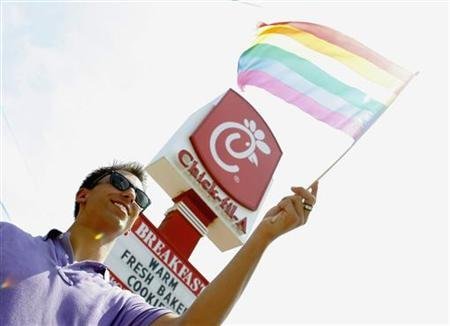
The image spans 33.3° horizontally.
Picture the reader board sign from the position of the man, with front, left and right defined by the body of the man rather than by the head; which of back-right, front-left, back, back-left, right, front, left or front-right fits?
back-left

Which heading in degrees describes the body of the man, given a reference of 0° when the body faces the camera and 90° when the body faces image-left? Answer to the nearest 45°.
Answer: approximately 315°
